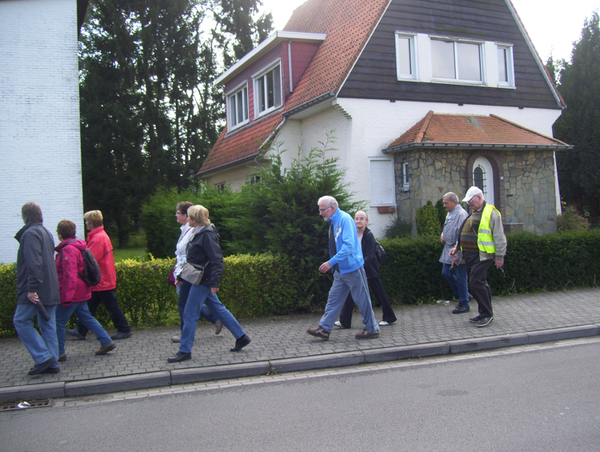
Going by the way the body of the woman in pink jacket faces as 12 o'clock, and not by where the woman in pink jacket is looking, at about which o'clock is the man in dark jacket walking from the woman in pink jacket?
The man in dark jacket walking is roughly at 10 o'clock from the woman in pink jacket.

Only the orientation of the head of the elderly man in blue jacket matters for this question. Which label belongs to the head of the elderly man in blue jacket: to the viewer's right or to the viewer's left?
to the viewer's left

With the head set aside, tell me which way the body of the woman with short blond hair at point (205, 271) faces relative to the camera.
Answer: to the viewer's left

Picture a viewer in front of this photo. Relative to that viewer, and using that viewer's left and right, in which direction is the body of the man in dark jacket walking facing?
facing away from the viewer and to the left of the viewer

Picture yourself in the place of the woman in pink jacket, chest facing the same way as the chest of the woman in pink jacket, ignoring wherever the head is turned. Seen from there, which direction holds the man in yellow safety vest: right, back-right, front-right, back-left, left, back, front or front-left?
back

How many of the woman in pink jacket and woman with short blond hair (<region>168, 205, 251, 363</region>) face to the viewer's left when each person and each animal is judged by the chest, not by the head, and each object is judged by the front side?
2
